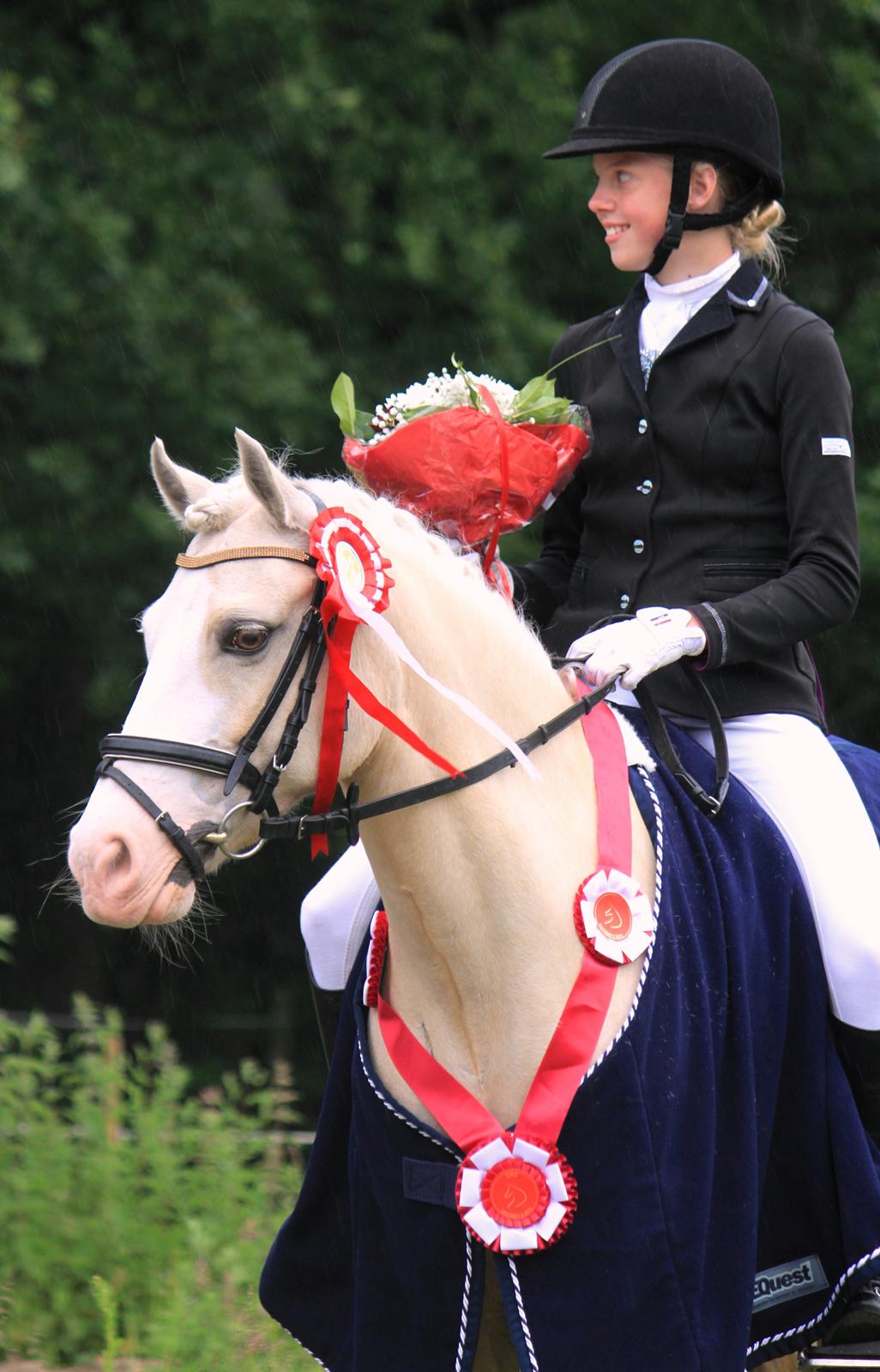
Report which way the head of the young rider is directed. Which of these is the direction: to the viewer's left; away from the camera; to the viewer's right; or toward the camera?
to the viewer's left

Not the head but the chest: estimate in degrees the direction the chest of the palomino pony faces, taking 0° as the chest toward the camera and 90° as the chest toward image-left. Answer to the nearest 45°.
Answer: approximately 45°

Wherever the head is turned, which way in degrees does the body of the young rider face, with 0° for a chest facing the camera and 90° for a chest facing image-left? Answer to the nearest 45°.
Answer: approximately 45°
